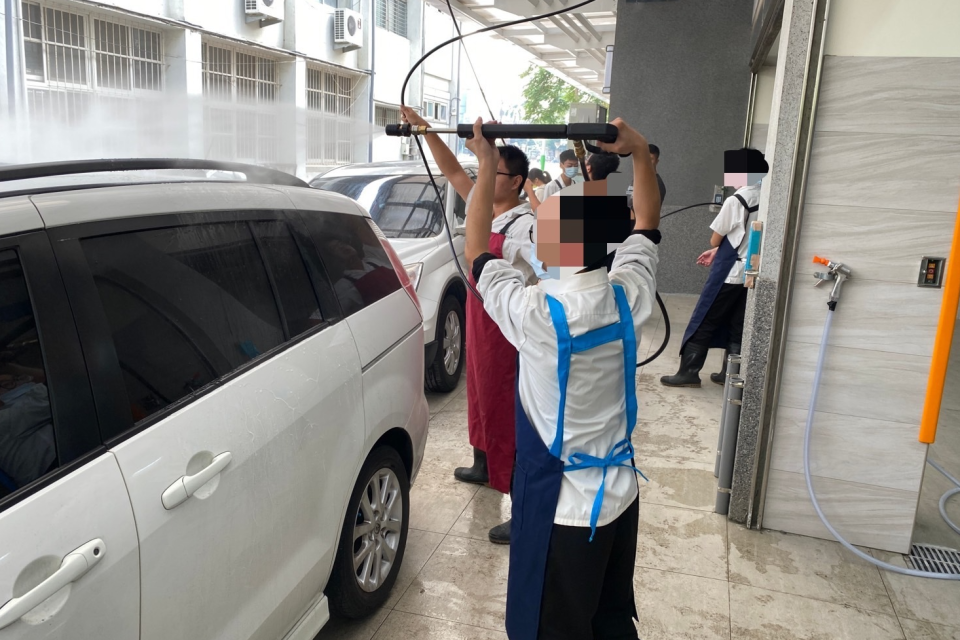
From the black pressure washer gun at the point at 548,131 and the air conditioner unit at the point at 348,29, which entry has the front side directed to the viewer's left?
the black pressure washer gun

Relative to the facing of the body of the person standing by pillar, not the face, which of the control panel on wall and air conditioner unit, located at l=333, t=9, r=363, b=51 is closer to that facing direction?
the air conditioner unit

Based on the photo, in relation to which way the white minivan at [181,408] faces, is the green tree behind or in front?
behind

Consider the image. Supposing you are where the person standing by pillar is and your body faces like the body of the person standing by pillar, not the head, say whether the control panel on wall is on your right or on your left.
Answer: on your left

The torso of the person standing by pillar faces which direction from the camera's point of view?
to the viewer's left

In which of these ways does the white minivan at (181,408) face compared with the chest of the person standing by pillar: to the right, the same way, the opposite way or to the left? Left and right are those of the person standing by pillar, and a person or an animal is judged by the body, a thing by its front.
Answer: to the left

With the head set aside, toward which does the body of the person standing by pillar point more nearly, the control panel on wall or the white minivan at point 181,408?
the white minivan

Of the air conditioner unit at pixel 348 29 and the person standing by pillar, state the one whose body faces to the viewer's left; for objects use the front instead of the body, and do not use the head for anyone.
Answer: the person standing by pillar

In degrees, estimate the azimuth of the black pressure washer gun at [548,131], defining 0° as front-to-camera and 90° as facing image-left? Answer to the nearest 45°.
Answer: approximately 90°

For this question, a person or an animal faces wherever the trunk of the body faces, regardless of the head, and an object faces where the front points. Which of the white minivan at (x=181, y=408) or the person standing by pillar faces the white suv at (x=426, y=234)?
the person standing by pillar

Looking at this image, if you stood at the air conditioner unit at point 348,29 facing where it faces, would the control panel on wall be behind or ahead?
ahead

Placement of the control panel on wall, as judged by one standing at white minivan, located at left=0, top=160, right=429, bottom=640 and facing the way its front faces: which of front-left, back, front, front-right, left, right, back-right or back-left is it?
back-left

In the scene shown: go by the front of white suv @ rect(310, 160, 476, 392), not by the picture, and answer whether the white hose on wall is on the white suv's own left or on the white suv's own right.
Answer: on the white suv's own left

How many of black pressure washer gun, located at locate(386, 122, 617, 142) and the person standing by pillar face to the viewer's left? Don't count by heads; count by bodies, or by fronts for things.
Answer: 2

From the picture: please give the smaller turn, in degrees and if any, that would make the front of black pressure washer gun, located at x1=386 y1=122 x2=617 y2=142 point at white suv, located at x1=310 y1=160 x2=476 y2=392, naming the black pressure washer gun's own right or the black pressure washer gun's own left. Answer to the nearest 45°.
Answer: approximately 90° to the black pressure washer gun's own right

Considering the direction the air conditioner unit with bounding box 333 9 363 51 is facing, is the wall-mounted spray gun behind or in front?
in front
